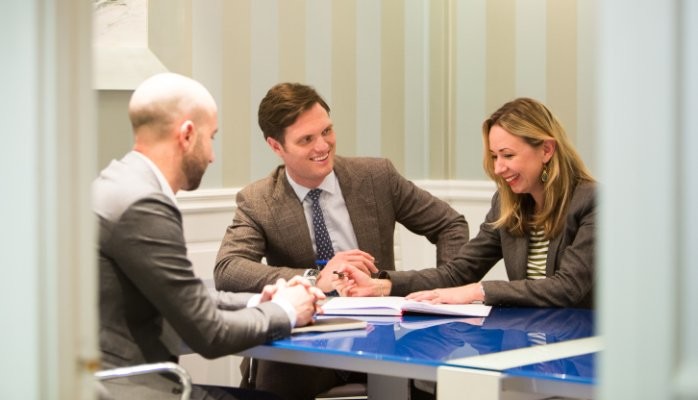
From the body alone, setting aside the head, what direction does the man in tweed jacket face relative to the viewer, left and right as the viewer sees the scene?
facing the viewer

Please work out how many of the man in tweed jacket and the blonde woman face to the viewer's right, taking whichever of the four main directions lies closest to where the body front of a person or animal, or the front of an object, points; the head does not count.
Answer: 0

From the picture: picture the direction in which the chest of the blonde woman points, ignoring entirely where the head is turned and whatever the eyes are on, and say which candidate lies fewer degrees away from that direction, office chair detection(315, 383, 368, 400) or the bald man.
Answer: the bald man

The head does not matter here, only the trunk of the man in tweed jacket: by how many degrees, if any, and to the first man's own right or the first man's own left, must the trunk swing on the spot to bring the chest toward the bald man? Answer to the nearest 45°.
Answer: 0° — they already face them

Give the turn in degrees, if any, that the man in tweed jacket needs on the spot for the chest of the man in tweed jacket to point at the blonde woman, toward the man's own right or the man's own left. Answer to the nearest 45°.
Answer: approximately 45° to the man's own left

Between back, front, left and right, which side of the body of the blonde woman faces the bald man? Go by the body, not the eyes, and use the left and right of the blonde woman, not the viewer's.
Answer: front

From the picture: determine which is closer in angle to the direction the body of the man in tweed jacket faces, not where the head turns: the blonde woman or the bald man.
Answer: the bald man

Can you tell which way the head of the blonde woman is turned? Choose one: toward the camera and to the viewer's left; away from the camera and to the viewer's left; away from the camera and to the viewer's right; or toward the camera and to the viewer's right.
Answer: toward the camera and to the viewer's left
